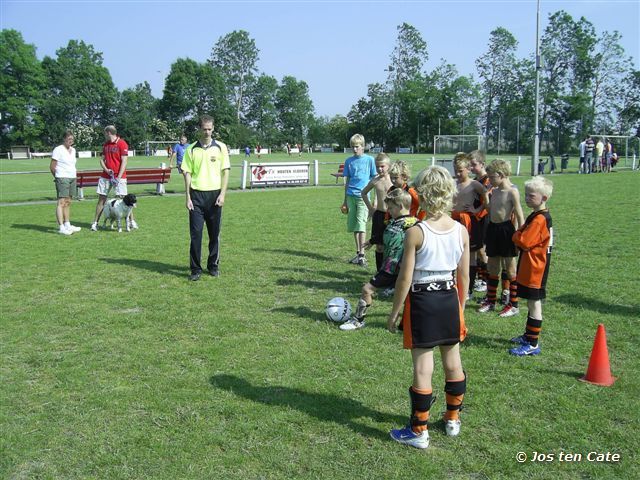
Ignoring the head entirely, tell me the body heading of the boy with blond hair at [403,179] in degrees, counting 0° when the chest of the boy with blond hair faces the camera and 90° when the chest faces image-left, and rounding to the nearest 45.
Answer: approximately 45°

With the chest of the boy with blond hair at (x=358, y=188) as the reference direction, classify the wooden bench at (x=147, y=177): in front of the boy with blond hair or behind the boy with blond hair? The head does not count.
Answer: behind

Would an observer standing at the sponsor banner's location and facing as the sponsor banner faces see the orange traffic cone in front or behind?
in front

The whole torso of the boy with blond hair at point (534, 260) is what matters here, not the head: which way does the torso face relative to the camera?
to the viewer's left

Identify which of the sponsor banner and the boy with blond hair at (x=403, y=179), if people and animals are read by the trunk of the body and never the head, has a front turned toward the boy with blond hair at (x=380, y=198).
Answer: the sponsor banner

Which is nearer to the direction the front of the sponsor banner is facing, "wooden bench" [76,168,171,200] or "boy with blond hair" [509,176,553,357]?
the boy with blond hair

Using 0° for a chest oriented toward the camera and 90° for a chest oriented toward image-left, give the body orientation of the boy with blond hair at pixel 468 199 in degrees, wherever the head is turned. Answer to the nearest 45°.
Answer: approximately 45°

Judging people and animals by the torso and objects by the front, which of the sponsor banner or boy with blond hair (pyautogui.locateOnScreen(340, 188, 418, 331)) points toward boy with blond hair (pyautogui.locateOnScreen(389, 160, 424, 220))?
the sponsor banner

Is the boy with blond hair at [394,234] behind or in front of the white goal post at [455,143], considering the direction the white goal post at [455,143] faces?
in front

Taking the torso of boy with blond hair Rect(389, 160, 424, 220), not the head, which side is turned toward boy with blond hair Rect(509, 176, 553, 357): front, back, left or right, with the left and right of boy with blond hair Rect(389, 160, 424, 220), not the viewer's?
left
